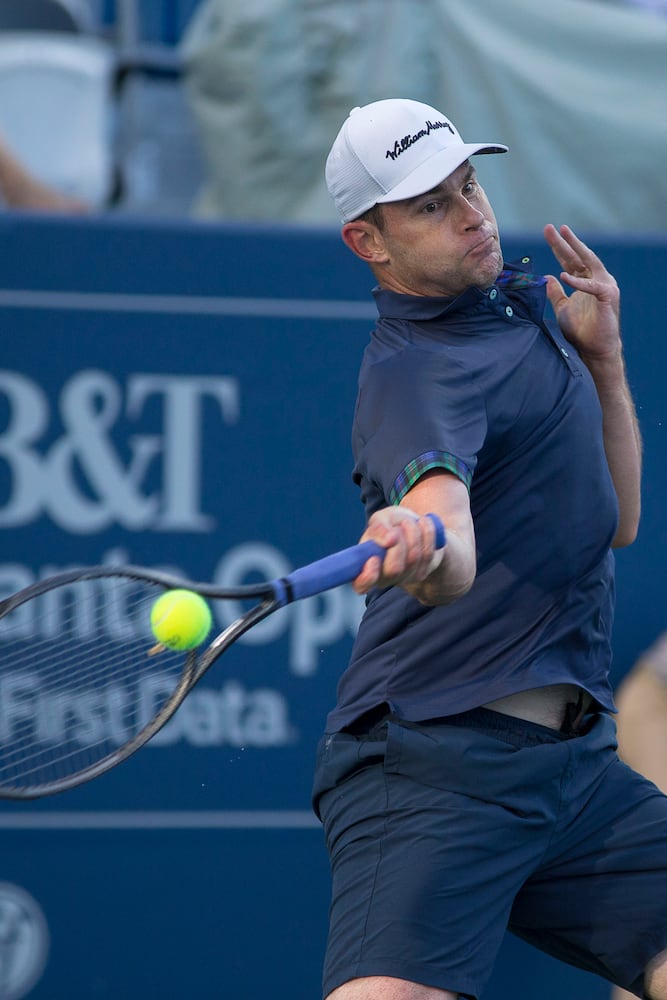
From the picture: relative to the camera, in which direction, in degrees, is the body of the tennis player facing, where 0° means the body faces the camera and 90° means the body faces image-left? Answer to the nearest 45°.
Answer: approximately 315°
